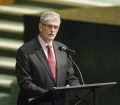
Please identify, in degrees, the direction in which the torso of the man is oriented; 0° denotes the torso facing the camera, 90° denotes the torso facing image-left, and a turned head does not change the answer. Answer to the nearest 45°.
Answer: approximately 315°
